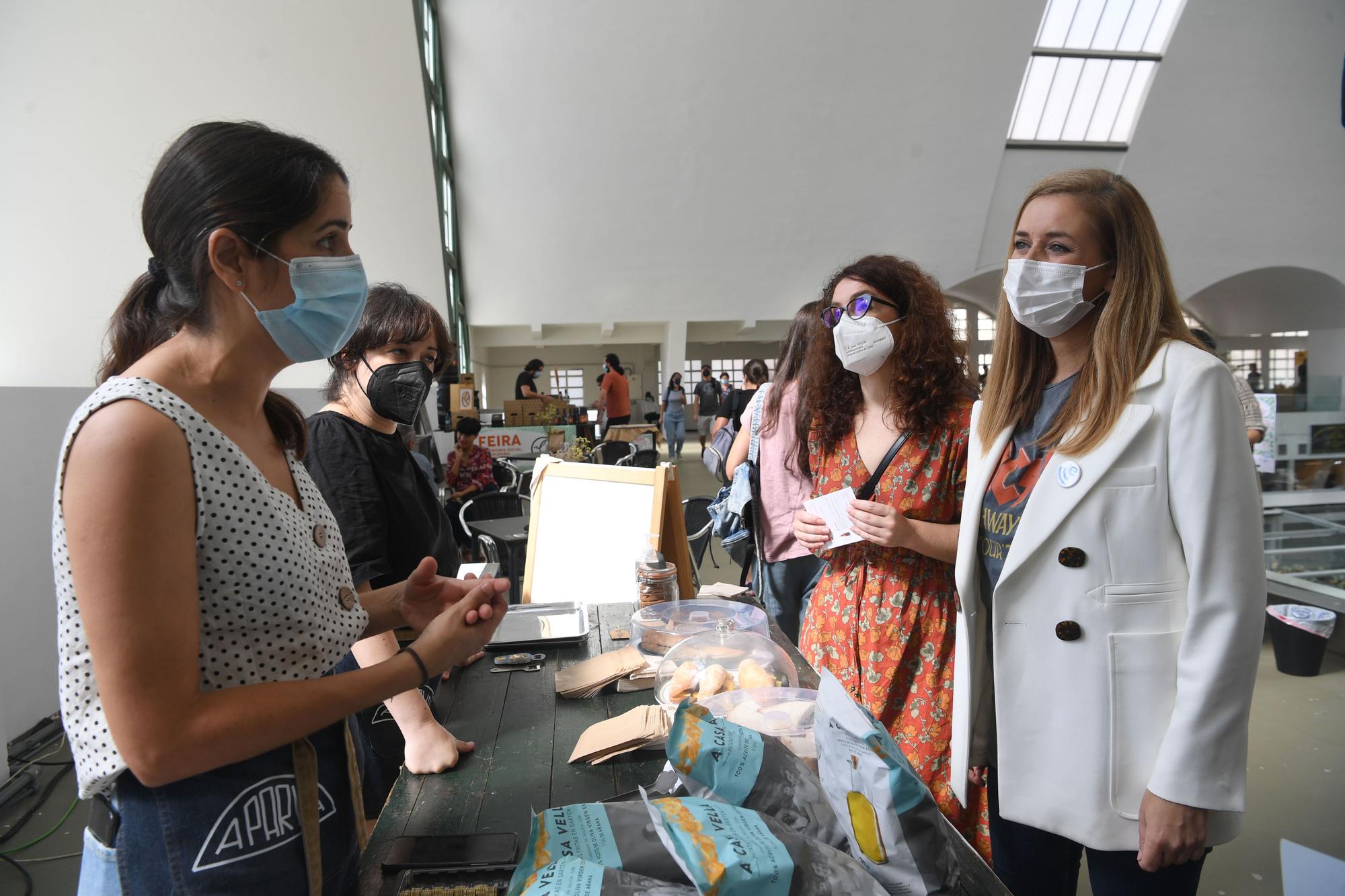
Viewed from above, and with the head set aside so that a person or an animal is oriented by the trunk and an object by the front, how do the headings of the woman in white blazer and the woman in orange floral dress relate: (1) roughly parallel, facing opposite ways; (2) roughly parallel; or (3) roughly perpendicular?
roughly parallel

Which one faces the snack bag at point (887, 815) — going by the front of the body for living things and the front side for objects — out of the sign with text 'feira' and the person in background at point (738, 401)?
the sign with text 'feira'

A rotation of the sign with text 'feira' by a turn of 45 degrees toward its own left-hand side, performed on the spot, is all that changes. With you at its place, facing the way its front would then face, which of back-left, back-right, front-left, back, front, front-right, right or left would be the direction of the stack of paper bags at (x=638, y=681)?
front-right

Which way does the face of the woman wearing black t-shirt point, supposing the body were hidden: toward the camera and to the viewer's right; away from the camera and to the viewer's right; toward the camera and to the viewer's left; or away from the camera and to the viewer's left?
toward the camera and to the viewer's right

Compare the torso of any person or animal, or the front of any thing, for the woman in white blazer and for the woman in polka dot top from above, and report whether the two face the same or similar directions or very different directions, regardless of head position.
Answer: very different directions

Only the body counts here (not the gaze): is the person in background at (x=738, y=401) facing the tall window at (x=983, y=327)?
no

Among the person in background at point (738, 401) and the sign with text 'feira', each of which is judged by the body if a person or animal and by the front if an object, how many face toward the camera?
1

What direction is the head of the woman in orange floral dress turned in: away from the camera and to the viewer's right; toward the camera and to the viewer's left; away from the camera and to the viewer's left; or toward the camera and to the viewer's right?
toward the camera and to the viewer's left

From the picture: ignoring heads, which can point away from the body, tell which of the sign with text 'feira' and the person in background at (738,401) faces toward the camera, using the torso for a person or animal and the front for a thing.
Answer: the sign with text 'feira'

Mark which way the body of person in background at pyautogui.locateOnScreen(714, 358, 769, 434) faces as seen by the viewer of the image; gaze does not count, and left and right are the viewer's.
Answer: facing away from the viewer and to the left of the viewer

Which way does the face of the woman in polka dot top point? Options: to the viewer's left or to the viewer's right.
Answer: to the viewer's right

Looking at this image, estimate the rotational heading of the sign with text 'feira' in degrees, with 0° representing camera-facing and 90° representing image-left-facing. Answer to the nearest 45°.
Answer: approximately 0°

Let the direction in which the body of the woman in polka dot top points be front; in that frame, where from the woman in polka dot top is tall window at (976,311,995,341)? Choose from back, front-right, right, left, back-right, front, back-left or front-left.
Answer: front-left

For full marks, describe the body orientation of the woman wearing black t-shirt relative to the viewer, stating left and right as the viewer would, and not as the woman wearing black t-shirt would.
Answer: facing the viewer and to the right of the viewer

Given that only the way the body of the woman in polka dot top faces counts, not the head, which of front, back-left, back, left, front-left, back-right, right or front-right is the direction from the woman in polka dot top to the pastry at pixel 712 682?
front
